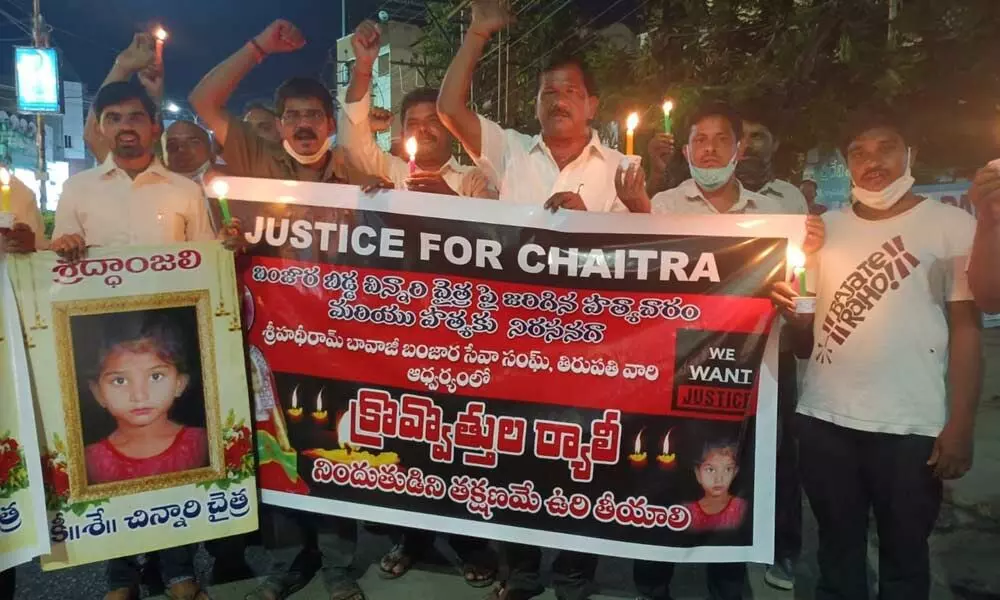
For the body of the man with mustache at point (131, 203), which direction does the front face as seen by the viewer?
toward the camera

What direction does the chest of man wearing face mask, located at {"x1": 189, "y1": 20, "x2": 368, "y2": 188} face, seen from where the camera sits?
toward the camera

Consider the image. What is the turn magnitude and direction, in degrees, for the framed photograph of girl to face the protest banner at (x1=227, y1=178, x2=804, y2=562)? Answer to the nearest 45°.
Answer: approximately 45° to its left

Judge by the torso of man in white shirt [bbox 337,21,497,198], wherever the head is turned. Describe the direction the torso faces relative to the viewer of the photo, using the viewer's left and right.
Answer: facing the viewer

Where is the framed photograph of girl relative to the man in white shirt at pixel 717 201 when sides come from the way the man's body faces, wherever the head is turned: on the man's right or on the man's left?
on the man's right

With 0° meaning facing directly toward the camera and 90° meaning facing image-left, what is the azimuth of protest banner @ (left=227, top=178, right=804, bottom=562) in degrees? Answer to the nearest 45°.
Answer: approximately 0°

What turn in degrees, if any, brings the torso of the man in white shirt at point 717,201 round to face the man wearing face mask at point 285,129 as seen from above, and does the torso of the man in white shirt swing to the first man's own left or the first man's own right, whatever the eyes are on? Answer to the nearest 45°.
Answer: approximately 90° to the first man's own right

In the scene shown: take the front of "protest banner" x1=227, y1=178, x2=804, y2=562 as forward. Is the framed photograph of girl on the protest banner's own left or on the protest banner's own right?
on the protest banner's own right

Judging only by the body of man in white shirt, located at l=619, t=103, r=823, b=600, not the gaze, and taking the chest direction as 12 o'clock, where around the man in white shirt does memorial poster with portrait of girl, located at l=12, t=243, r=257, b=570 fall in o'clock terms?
The memorial poster with portrait of girl is roughly at 2 o'clock from the man in white shirt.

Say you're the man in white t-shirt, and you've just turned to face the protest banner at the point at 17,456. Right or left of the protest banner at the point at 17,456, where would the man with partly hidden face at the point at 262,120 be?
right

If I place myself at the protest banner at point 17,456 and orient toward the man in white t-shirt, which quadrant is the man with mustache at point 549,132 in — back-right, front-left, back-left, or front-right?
front-left

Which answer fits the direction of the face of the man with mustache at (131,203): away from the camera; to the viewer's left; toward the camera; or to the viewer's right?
toward the camera

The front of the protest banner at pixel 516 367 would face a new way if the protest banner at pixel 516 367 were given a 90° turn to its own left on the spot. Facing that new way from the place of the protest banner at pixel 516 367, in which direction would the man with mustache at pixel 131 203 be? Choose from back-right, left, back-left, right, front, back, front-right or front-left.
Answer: back

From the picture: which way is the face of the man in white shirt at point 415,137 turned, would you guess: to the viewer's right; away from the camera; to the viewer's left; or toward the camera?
toward the camera

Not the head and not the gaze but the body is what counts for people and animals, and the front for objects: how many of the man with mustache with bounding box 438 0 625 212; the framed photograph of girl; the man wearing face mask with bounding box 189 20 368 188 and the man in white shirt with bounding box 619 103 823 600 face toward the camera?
4

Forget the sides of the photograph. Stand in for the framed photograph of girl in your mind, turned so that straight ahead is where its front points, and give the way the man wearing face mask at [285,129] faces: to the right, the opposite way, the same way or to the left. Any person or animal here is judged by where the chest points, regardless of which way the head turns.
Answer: the same way

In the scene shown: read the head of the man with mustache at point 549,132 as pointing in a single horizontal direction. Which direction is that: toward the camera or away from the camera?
toward the camera
